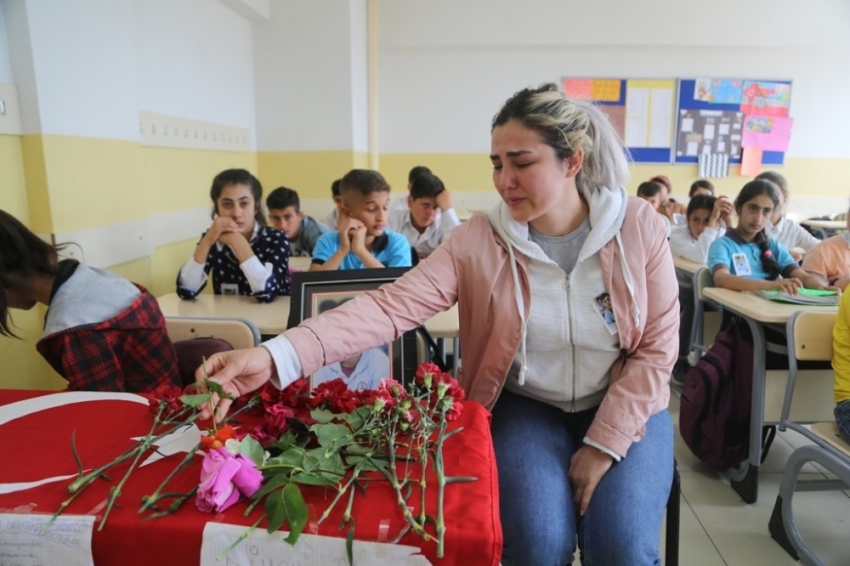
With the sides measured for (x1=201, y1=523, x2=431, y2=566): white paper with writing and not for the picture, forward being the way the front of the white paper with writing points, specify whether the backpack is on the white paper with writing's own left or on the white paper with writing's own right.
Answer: on the white paper with writing's own left

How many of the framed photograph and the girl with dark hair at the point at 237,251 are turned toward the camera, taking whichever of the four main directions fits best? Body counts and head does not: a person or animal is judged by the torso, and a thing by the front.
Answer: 2
